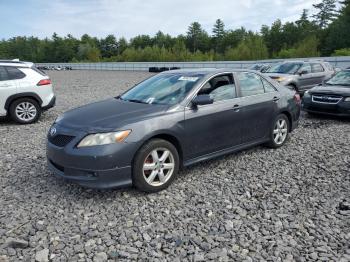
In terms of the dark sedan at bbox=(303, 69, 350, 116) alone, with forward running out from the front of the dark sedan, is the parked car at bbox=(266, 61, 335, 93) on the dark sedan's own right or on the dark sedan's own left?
on the dark sedan's own right

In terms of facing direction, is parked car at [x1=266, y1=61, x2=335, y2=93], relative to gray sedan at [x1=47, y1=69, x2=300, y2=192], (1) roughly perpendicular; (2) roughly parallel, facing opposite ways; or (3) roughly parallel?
roughly parallel

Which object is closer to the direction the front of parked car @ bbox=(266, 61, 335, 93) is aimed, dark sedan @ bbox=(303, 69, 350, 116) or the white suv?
the white suv

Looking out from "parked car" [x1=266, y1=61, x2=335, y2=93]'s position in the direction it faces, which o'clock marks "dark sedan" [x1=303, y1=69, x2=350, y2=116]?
The dark sedan is roughly at 10 o'clock from the parked car.

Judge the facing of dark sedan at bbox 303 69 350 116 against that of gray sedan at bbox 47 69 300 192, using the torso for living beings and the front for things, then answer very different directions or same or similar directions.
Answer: same or similar directions

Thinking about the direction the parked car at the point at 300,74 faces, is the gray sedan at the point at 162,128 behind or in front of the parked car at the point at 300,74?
in front

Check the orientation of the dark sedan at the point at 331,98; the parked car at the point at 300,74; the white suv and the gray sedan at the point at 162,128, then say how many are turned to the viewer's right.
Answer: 0

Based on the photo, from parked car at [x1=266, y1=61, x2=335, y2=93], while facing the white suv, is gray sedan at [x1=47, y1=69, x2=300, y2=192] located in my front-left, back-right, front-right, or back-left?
front-left

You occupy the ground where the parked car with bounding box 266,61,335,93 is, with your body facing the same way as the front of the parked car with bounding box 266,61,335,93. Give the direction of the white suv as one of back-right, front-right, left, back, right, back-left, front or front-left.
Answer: front

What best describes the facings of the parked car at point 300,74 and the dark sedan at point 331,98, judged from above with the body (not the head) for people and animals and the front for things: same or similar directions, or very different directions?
same or similar directions

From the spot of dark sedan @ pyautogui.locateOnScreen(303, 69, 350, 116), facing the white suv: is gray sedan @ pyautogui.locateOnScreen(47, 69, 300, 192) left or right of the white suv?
left

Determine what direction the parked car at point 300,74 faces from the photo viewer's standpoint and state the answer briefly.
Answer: facing the viewer and to the left of the viewer
